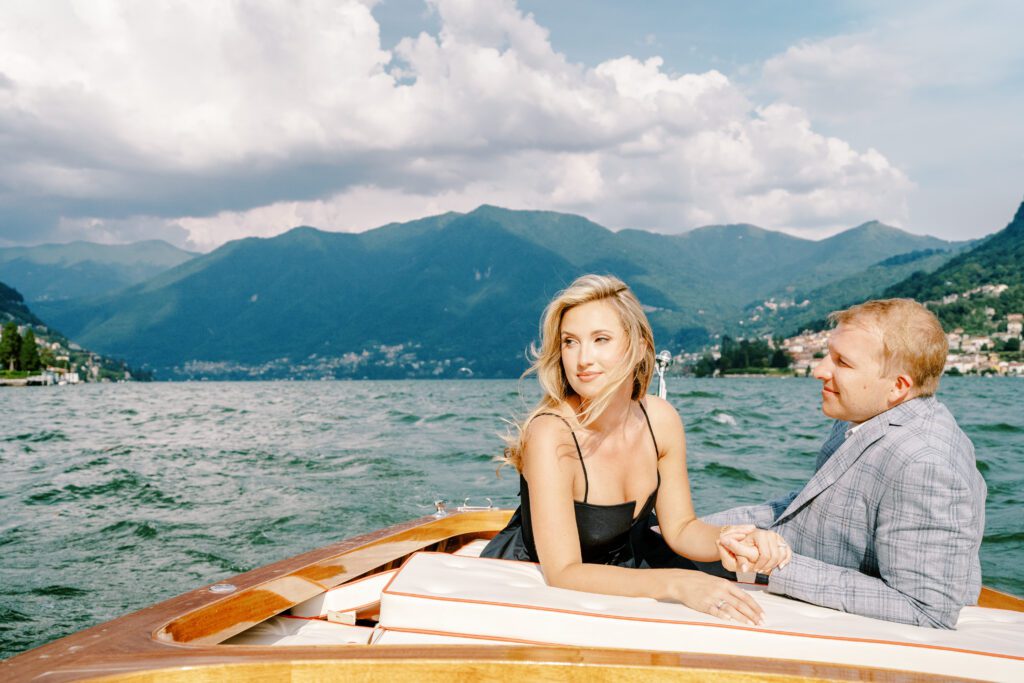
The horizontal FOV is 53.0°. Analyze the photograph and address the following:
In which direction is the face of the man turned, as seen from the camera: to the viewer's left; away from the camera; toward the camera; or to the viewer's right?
to the viewer's left

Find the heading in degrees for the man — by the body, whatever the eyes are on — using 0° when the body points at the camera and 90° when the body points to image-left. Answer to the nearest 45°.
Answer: approximately 90°

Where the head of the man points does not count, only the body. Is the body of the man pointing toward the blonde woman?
yes
